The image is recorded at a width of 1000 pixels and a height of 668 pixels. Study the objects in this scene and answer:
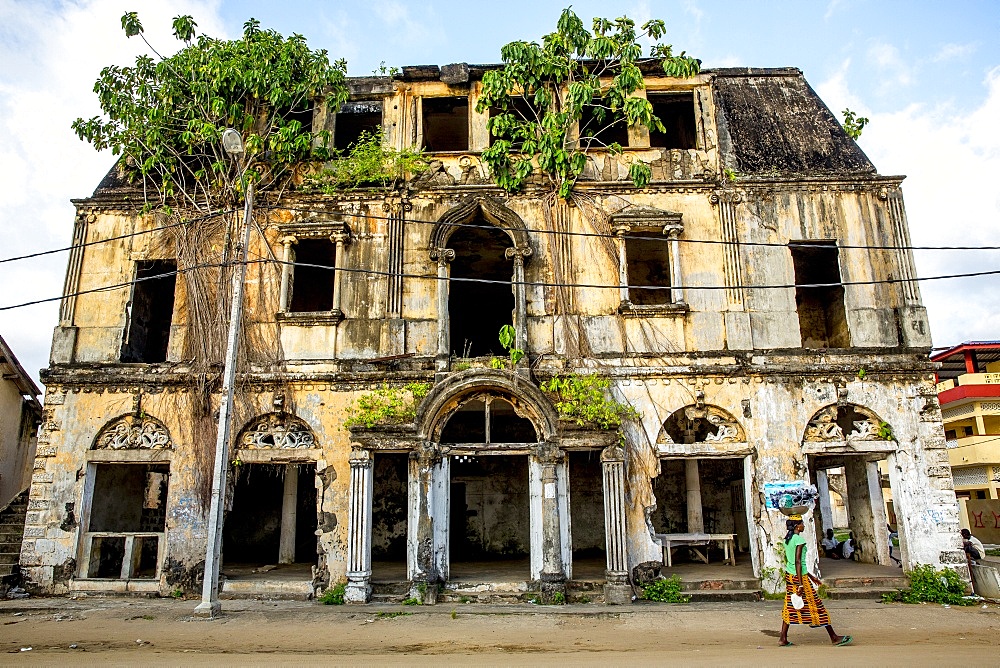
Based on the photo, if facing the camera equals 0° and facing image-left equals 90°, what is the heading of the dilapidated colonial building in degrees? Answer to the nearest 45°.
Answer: approximately 0°

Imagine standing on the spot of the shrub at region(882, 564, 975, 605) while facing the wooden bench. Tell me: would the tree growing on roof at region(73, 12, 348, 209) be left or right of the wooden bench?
left

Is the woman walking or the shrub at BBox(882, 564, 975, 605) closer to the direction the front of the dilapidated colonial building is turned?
the woman walking

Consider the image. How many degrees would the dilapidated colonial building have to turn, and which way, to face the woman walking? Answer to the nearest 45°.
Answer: approximately 45° to its left
